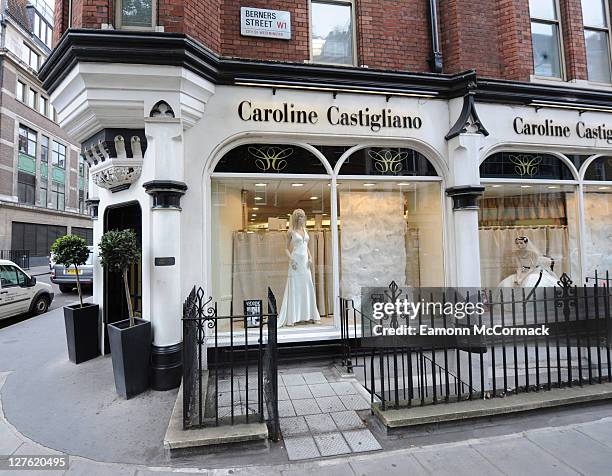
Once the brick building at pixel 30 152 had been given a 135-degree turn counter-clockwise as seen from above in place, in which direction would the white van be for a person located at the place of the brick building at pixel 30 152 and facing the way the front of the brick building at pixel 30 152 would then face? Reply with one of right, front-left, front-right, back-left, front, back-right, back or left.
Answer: back

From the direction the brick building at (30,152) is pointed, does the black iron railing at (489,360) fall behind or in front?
in front

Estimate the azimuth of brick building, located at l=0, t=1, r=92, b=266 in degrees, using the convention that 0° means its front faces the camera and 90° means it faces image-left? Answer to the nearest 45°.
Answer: approximately 315°

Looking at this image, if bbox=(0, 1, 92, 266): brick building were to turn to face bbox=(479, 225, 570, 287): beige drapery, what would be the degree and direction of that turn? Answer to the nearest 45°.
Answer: approximately 45° to its right

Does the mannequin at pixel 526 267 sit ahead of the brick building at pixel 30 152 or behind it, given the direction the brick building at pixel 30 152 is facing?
ahead

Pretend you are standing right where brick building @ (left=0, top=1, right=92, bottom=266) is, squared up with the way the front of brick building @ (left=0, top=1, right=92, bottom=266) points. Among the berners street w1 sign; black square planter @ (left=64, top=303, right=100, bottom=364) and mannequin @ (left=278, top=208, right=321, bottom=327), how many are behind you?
0

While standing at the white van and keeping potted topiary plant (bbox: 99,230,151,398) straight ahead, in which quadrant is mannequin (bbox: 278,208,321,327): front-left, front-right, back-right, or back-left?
front-left

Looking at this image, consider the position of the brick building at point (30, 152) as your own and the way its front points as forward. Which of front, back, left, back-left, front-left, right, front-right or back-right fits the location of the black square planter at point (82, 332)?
front-right
